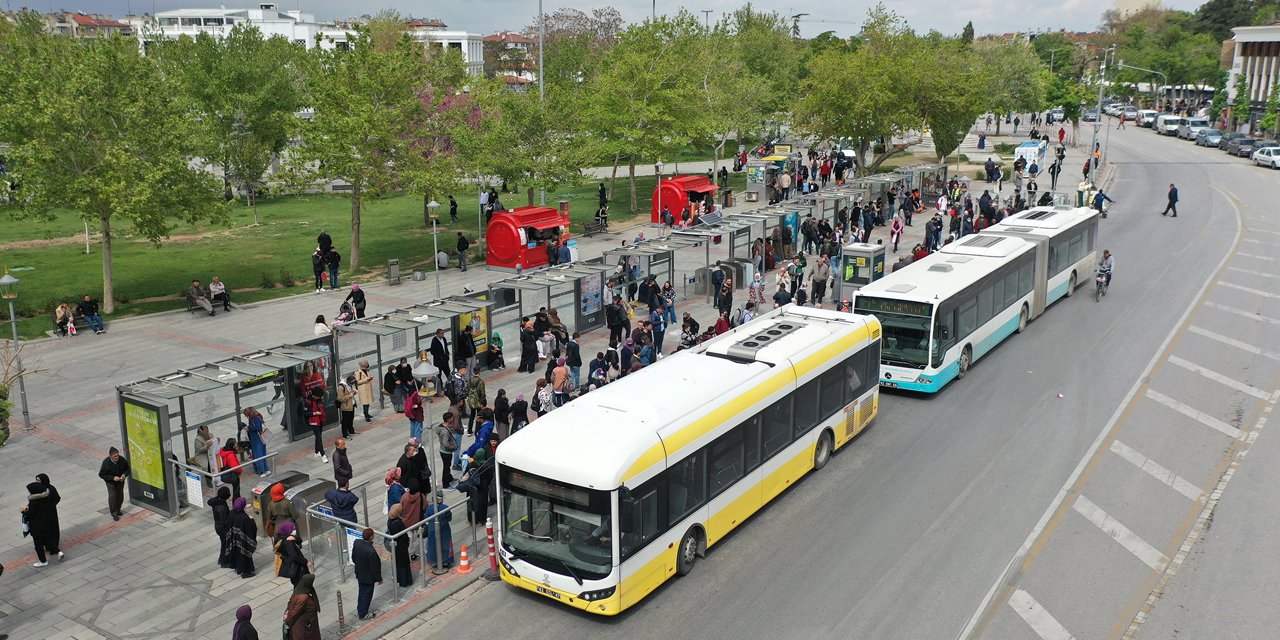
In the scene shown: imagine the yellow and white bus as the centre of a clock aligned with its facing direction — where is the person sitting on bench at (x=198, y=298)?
The person sitting on bench is roughly at 3 o'clock from the yellow and white bus.

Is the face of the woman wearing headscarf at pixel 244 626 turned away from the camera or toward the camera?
away from the camera

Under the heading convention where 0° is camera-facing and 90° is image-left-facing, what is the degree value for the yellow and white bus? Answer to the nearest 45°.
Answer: approximately 45°

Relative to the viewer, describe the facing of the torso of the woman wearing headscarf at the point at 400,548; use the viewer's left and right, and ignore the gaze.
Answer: facing away from the viewer and to the right of the viewer
